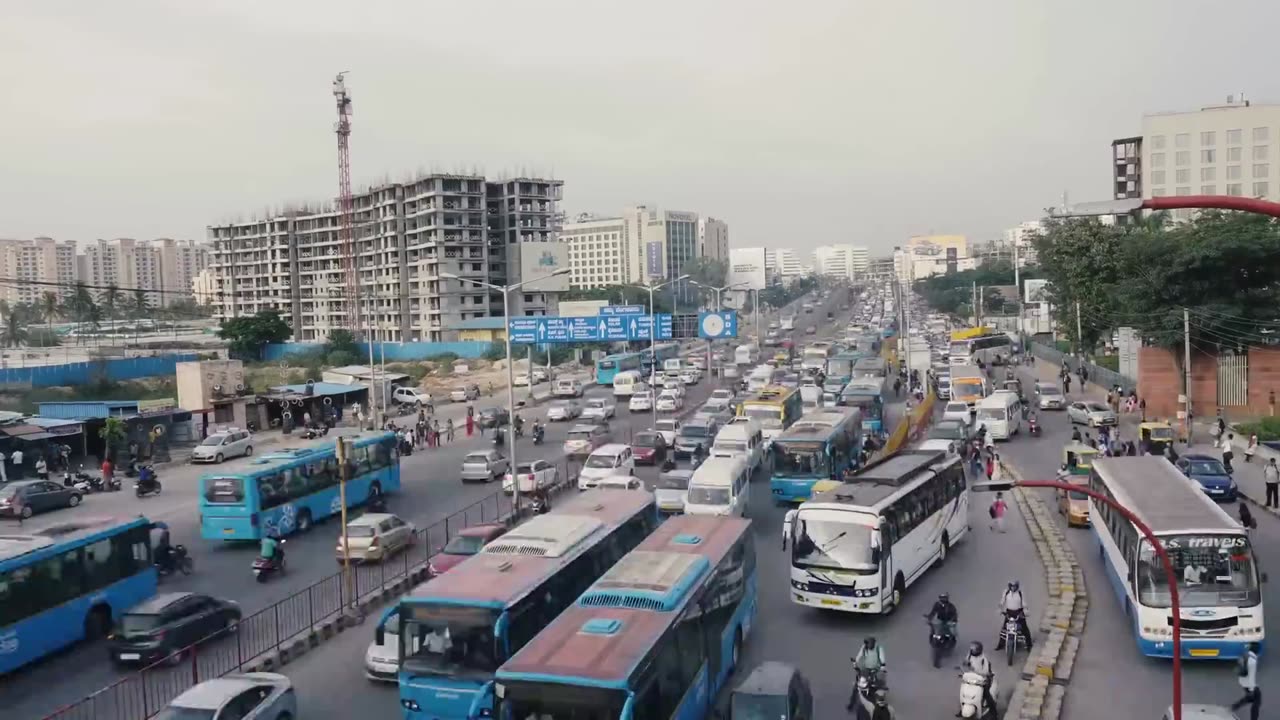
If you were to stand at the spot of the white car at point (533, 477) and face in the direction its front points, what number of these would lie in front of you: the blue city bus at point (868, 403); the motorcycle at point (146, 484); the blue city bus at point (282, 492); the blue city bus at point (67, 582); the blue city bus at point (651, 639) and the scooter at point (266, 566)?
1

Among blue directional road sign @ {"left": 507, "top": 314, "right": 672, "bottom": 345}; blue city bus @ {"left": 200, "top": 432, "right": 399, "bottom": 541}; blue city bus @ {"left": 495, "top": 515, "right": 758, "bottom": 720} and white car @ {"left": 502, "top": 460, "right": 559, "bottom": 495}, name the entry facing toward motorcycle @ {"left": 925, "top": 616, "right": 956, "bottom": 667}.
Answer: the blue directional road sign

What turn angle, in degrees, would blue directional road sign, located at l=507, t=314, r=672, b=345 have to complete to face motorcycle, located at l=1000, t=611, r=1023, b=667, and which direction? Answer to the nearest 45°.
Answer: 0° — it already faces it

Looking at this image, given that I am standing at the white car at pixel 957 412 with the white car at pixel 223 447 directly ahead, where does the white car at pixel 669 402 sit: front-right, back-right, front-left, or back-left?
front-right

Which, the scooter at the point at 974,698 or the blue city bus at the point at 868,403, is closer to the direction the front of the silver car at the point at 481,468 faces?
the blue city bus

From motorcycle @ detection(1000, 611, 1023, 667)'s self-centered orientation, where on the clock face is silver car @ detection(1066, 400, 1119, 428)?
The silver car is roughly at 6 o'clock from the motorcycle.

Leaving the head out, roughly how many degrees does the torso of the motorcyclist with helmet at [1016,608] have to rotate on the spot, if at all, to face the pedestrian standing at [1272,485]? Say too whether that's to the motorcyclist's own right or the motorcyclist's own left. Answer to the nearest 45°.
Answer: approximately 135° to the motorcyclist's own left

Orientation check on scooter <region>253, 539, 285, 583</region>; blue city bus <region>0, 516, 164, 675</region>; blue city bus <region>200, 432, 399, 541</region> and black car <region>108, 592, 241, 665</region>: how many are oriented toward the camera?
0

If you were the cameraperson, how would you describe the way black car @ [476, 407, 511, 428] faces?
facing away from the viewer and to the right of the viewer

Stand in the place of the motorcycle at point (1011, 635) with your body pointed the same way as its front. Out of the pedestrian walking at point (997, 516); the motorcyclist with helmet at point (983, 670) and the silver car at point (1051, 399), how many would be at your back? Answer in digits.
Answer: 2

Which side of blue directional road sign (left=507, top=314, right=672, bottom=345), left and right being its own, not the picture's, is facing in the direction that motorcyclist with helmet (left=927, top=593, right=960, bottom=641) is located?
front

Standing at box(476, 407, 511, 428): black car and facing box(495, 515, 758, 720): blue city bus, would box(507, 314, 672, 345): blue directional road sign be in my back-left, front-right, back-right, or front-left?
back-left

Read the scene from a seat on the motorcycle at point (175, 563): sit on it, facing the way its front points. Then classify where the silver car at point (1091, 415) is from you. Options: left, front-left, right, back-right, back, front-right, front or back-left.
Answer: front

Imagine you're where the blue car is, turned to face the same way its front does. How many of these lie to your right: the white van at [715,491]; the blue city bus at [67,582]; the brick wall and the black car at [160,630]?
3

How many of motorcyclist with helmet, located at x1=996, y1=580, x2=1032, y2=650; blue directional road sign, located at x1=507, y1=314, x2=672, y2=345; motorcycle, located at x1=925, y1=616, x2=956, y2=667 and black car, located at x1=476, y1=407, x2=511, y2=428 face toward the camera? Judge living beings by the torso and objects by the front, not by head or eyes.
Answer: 3

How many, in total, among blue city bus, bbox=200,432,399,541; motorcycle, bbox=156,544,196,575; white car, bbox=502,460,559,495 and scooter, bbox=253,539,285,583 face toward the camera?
0

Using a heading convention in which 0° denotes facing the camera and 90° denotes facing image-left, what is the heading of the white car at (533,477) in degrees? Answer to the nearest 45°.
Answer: approximately 225°
